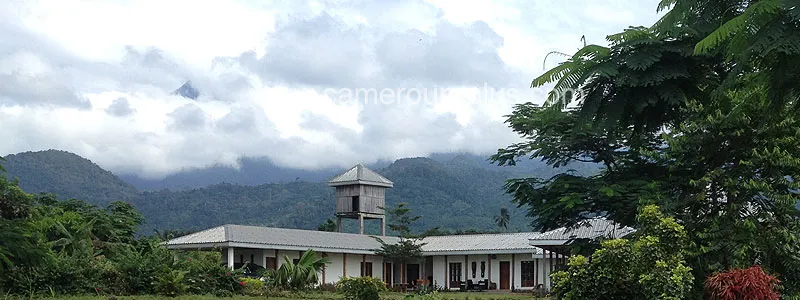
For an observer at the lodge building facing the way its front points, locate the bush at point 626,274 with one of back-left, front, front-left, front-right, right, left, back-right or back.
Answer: front

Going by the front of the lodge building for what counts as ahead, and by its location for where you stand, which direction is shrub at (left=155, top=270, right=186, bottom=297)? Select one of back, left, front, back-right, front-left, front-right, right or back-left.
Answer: front

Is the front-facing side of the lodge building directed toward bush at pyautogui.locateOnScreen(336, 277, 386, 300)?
yes

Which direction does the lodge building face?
toward the camera

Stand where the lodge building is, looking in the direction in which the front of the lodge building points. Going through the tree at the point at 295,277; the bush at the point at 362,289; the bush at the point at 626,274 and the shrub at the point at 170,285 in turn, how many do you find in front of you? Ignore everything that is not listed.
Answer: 4

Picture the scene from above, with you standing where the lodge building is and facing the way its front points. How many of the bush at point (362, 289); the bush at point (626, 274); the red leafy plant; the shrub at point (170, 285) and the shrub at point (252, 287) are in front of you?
5

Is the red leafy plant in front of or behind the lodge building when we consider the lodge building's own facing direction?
in front

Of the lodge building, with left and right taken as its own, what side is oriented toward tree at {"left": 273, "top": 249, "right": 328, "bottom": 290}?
front

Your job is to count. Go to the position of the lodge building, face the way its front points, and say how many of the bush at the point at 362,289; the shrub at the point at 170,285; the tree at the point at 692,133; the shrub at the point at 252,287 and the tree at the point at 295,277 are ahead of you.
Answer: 5
